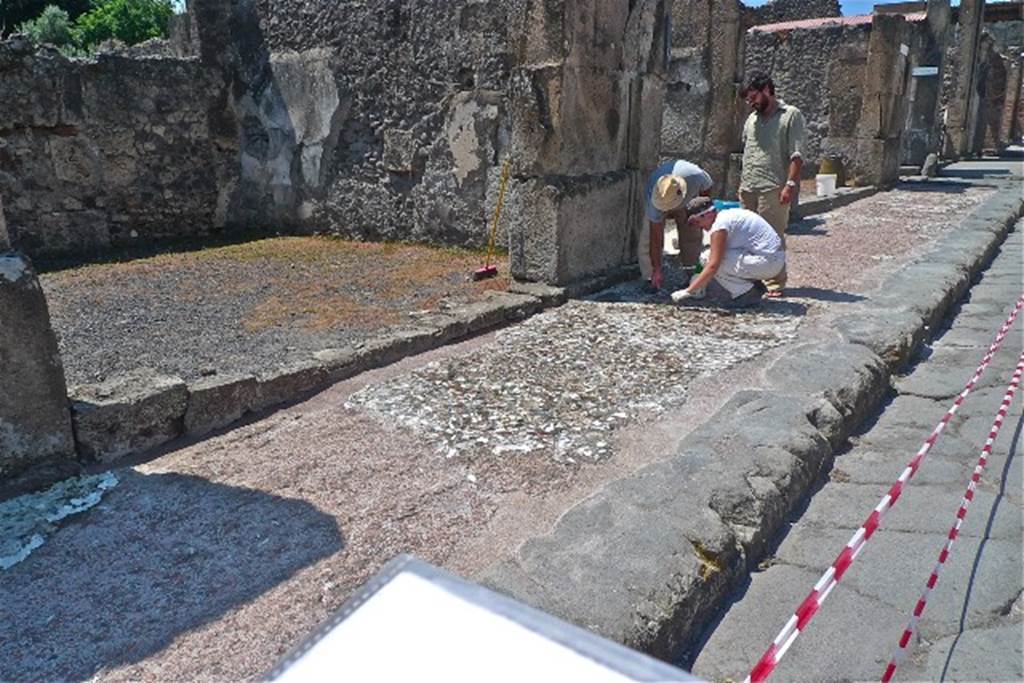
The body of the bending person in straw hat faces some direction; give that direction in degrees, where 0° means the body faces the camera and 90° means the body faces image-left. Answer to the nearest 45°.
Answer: approximately 0°

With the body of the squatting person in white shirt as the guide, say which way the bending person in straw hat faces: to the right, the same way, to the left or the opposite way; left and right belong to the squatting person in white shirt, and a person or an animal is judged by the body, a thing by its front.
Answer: to the left

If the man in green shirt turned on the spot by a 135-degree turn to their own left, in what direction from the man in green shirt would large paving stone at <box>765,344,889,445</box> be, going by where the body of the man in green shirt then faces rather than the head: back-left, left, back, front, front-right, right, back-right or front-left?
right

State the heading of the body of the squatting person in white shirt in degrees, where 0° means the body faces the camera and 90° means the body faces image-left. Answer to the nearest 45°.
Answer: approximately 90°

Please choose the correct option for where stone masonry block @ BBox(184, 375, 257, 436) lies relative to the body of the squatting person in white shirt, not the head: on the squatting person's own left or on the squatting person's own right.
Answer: on the squatting person's own left

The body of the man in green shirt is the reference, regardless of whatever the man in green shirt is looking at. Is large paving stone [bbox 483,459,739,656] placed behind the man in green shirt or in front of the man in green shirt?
in front

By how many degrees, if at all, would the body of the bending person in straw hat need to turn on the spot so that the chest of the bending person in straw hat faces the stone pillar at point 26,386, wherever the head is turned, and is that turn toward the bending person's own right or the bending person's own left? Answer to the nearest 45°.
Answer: approximately 45° to the bending person's own right

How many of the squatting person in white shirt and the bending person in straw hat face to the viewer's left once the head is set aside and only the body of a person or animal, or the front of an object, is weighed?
1
